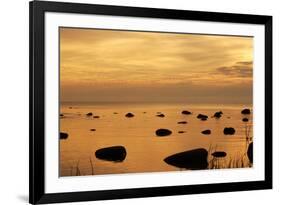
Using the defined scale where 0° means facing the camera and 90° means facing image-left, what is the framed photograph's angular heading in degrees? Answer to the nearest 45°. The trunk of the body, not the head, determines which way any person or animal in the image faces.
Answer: approximately 315°
